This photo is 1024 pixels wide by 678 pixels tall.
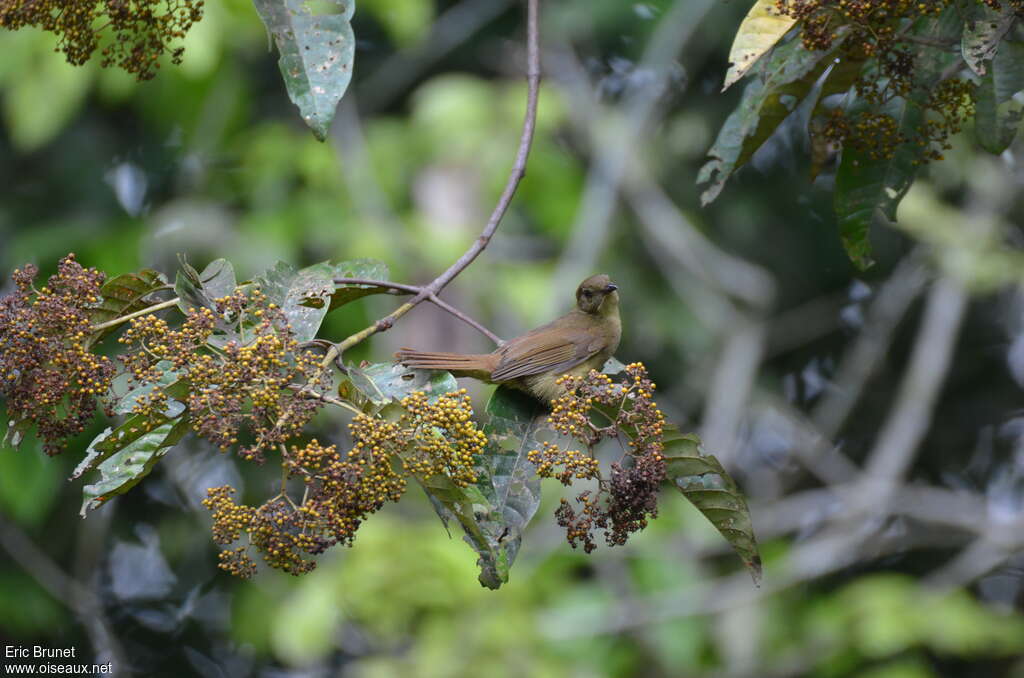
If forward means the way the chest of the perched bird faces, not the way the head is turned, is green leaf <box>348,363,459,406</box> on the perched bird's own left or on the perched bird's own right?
on the perched bird's own right

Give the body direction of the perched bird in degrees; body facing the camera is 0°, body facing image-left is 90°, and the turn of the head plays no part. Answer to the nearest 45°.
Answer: approximately 270°

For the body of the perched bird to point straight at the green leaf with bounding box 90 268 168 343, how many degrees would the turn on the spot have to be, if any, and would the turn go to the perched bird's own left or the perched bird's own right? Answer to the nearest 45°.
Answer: approximately 135° to the perched bird's own right
